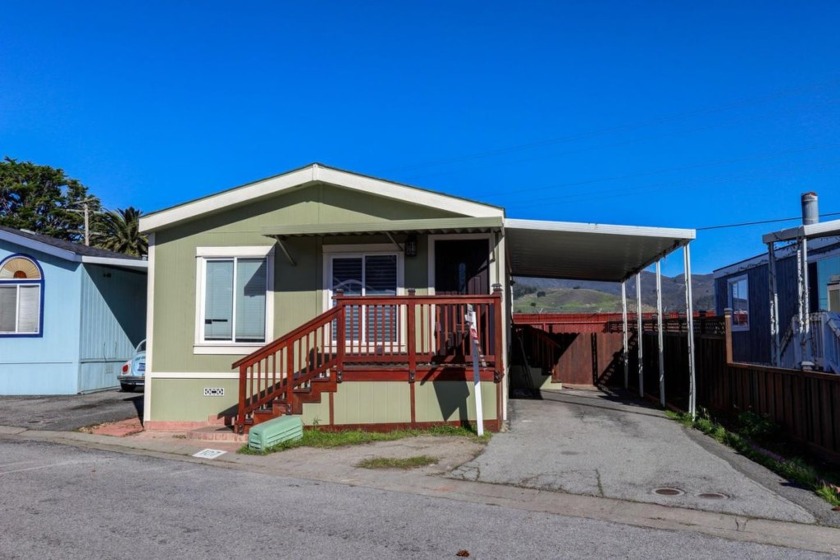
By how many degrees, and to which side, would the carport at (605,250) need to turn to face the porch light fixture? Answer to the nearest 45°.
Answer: approximately 45° to its right

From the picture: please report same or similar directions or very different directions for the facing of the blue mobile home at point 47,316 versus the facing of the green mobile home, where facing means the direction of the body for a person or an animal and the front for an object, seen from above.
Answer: same or similar directions

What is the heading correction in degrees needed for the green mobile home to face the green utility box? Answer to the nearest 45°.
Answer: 0° — it already faces it

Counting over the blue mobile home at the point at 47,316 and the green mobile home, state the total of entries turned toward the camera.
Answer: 2

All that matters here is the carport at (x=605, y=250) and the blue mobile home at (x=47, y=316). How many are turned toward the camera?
2

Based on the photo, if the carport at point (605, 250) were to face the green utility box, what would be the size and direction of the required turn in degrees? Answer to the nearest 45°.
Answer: approximately 45° to its right

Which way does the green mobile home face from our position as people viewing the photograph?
facing the viewer

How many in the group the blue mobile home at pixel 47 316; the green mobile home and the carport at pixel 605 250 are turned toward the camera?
3

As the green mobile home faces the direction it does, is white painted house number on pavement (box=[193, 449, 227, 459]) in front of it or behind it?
in front

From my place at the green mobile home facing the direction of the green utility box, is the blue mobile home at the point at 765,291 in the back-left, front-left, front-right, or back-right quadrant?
back-left

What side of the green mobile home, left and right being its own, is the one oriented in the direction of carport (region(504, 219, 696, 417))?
left

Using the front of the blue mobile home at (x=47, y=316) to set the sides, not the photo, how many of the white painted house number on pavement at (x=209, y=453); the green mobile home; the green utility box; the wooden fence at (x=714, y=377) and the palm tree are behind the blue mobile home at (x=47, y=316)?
1

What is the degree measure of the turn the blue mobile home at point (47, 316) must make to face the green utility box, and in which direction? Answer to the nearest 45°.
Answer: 0° — it already faces it

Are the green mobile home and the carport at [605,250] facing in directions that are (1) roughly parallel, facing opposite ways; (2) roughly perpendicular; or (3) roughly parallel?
roughly parallel

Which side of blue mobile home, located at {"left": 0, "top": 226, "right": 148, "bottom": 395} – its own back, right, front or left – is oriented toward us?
front

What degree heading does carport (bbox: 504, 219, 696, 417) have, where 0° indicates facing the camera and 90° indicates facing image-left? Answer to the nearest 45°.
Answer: approximately 0°
